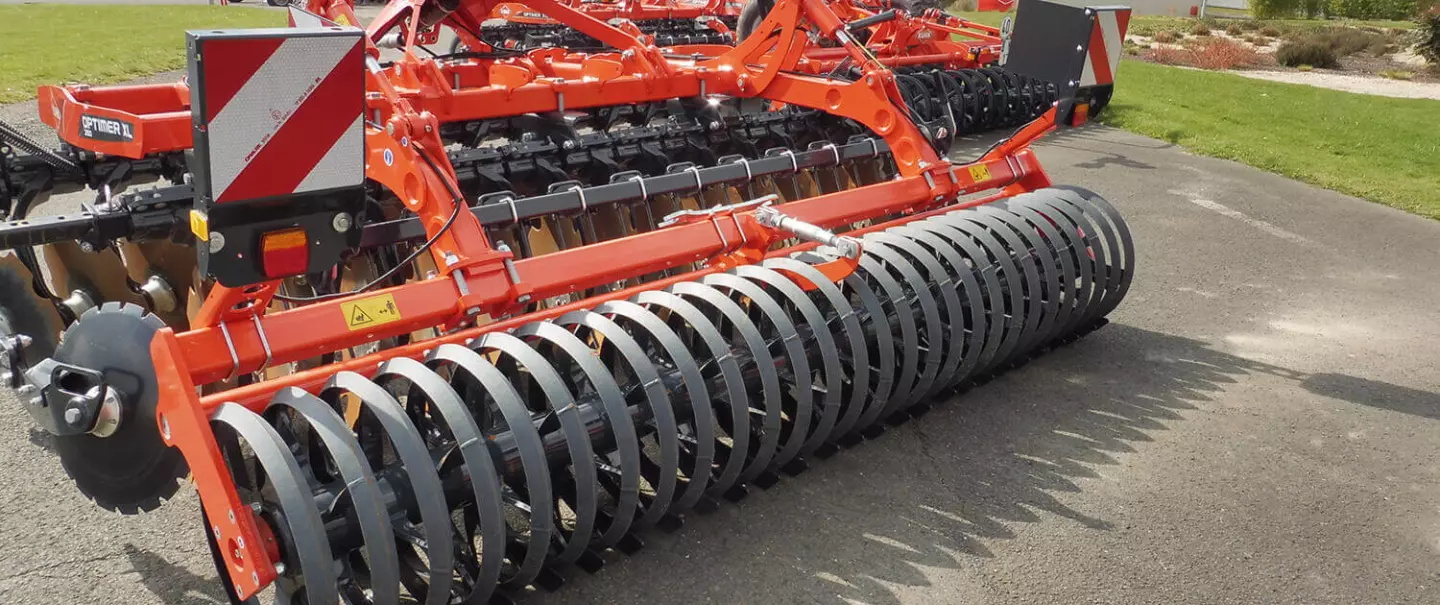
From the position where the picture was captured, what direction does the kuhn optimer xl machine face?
facing away from the viewer and to the left of the viewer

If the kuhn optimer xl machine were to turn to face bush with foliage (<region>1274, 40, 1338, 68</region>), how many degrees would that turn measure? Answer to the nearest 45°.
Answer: approximately 90° to its right

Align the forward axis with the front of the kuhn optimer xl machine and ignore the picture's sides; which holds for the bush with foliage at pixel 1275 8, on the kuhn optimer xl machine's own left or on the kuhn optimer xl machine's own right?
on the kuhn optimer xl machine's own right

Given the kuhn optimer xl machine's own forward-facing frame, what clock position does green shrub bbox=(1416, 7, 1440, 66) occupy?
The green shrub is roughly at 3 o'clock from the kuhn optimer xl machine.

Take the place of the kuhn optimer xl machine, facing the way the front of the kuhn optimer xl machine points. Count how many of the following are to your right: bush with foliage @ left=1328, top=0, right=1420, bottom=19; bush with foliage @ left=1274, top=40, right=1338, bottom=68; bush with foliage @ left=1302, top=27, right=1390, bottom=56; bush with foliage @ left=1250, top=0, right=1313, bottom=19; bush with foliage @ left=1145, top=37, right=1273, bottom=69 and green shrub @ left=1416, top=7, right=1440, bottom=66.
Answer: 6

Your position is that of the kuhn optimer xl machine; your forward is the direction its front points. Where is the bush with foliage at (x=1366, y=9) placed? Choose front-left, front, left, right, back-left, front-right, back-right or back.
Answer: right

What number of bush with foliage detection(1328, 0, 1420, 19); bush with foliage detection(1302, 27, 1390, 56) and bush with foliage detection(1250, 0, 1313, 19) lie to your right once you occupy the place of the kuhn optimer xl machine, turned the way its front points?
3

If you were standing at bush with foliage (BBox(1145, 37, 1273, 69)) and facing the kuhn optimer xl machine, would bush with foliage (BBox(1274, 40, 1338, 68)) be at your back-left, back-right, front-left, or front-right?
back-left

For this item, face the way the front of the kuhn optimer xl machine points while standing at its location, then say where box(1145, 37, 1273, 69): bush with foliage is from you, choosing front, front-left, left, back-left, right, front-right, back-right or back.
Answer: right

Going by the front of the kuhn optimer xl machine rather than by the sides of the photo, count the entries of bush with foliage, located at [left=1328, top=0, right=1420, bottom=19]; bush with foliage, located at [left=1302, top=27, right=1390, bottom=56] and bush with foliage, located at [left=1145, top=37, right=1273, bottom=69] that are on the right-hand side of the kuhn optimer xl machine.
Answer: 3

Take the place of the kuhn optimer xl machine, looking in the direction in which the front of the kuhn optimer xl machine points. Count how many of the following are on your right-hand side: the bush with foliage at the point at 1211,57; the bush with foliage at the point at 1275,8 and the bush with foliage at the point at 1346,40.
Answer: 3
